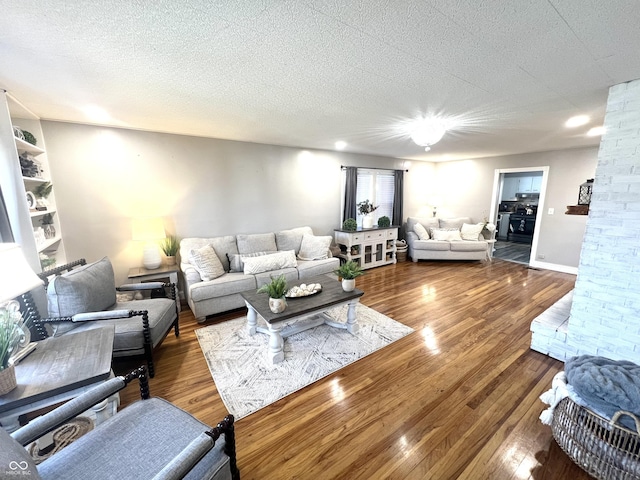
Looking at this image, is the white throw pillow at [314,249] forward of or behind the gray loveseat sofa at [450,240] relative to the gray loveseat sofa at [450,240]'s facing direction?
forward

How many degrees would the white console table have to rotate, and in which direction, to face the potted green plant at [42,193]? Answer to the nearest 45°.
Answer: approximately 90° to its right

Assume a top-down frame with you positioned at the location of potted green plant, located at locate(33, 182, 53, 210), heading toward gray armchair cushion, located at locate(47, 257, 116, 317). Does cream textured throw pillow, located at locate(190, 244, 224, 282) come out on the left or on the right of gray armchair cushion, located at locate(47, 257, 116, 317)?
left

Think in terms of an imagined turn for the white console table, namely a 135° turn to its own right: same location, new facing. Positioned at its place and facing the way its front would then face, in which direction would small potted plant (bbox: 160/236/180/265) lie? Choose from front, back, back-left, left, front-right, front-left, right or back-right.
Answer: front-left

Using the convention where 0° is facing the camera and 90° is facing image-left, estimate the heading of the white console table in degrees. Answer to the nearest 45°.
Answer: approximately 315°

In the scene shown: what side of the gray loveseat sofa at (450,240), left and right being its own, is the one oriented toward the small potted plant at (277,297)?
front

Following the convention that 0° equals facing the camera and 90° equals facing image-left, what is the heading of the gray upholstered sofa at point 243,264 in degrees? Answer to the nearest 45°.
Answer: approximately 315°

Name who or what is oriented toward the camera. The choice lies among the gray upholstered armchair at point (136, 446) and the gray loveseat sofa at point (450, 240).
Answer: the gray loveseat sofa

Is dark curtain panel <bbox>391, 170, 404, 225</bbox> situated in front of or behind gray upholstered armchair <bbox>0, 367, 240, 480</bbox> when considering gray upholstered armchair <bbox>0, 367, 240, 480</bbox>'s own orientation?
in front

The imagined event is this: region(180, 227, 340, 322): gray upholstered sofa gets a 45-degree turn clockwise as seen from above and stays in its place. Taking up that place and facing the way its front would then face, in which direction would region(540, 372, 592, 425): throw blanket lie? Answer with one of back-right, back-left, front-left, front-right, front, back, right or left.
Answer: front-left

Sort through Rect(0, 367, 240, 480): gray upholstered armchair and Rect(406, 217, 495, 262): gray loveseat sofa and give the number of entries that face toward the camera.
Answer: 1

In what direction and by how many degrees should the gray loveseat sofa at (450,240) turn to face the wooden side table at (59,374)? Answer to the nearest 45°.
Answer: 0° — it already faces it

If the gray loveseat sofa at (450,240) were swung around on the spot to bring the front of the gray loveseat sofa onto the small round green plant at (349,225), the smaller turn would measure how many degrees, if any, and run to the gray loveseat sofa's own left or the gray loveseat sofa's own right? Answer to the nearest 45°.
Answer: approximately 45° to the gray loveseat sofa's own right

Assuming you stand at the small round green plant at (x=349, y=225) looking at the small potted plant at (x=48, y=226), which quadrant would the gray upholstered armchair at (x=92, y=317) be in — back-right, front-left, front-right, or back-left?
front-left

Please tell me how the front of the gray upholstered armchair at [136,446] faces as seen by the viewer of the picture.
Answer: facing away from the viewer and to the right of the viewer

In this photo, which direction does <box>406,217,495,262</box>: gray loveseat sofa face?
toward the camera

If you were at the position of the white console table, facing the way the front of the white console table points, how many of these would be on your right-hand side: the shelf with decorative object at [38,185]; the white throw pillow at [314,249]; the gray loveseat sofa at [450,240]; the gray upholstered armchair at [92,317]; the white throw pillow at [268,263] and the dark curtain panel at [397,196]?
4

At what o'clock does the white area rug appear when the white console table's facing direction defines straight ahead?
The white area rug is roughly at 2 o'clock from the white console table.
